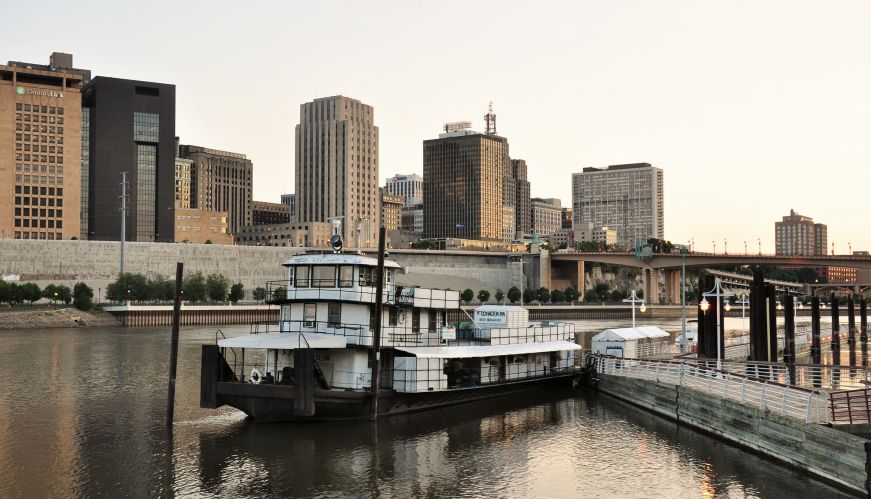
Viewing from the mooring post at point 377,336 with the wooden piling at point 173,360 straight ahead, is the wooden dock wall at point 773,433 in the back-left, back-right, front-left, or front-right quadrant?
back-left

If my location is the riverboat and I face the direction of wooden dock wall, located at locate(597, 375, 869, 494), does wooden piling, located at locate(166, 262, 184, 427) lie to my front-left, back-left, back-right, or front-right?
back-right

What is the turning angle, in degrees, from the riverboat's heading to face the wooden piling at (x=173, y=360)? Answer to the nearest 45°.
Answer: approximately 45° to its right

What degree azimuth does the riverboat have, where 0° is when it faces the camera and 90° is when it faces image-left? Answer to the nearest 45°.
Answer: approximately 45°

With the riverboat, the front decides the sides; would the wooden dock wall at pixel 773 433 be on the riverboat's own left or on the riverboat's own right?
on the riverboat's own left

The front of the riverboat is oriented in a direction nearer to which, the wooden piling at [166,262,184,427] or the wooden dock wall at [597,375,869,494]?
the wooden piling
